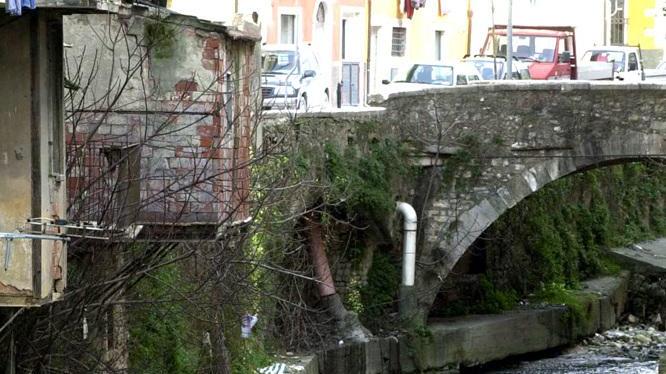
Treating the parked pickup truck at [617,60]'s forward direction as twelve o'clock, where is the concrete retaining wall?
The concrete retaining wall is roughly at 11 o'clock from the parked pickup truck.

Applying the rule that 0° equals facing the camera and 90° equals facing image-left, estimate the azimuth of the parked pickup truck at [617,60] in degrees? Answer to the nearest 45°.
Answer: approximately 45°
